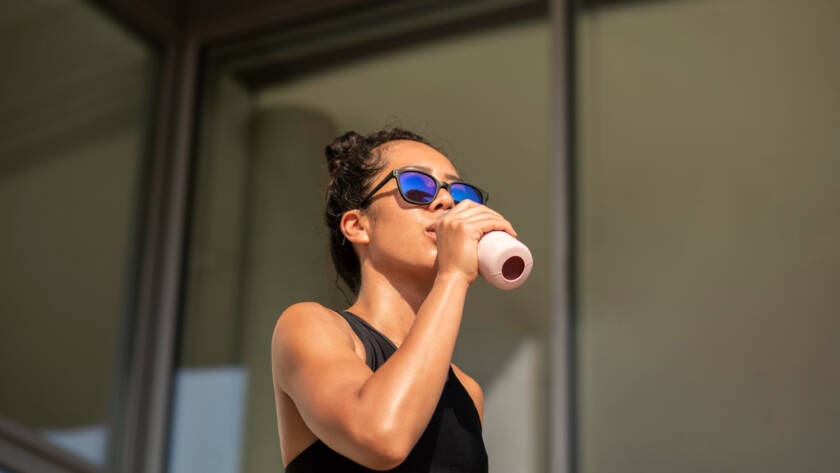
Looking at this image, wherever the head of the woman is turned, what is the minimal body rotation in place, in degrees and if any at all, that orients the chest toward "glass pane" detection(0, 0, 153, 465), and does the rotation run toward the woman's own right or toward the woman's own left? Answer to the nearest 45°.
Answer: approximately 180°

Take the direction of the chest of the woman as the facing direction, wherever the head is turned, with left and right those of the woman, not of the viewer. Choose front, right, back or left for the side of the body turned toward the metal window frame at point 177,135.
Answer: back

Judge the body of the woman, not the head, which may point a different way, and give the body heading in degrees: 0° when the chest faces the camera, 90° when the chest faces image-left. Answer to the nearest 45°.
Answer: approximately 315°

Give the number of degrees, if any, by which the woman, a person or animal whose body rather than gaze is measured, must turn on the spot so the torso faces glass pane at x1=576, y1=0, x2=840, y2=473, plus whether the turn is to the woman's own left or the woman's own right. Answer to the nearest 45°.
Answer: approximately 90° to the woman's own left

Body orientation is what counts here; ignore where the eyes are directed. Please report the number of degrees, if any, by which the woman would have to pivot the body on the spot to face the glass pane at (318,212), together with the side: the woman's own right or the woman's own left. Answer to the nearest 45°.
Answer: approximately 135° to the woman's own left
